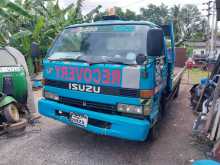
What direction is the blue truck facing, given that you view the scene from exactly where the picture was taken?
facing the viewer and to the left of the viewer
